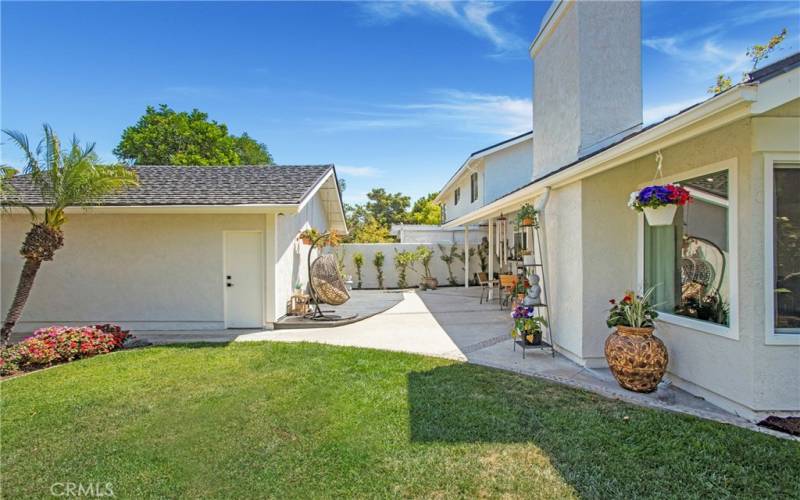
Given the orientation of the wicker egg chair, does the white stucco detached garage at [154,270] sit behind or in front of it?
behind

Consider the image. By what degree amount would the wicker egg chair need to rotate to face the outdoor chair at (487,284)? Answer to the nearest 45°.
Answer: approximately 45° to its left

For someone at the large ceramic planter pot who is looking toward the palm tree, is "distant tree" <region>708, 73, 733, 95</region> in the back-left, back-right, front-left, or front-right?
back-right

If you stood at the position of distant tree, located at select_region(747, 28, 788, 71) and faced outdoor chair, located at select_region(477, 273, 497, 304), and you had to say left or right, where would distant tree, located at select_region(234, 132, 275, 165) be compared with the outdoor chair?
right
